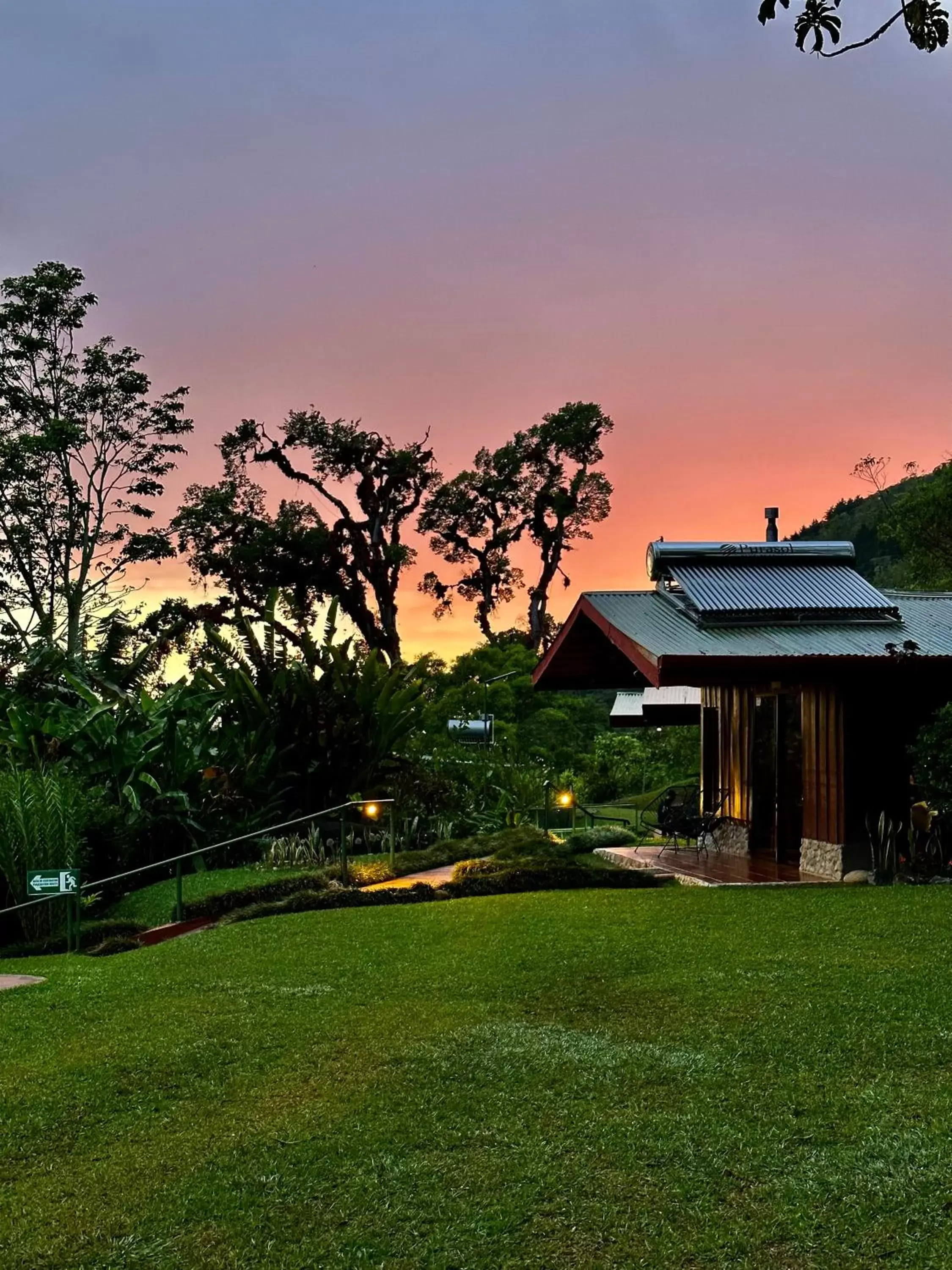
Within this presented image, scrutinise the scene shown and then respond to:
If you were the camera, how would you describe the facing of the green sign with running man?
facing the viewer

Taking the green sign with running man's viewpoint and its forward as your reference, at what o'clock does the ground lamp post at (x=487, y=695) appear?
The ground lamp post is roughly at 7 o'clock from the green sign with running man.

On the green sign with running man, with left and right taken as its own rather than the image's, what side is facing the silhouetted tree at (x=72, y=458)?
back

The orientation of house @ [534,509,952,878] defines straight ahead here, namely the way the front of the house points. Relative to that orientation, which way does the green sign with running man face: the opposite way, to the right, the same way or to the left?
to the left

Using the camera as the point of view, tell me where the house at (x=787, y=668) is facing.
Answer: facing the viewer and to the left of the viewer

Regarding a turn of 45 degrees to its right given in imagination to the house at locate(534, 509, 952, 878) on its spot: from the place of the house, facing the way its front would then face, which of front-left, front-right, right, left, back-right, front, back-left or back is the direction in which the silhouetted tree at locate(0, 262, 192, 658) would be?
front-right

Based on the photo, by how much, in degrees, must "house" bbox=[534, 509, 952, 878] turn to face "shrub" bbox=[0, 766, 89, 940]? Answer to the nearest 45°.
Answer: approximately 45° to its right

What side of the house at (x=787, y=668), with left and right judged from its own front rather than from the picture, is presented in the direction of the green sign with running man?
front

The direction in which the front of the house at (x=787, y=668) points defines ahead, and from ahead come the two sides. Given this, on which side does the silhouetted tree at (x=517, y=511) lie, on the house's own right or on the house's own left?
on the house's own right

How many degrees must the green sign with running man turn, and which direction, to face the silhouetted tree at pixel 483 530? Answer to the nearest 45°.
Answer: approximately 135° to its left

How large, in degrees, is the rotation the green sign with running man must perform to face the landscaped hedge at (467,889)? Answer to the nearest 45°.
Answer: approximately 90° to its left

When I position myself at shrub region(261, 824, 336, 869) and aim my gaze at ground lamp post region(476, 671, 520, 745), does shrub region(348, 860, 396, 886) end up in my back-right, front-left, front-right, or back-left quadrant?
back-right
